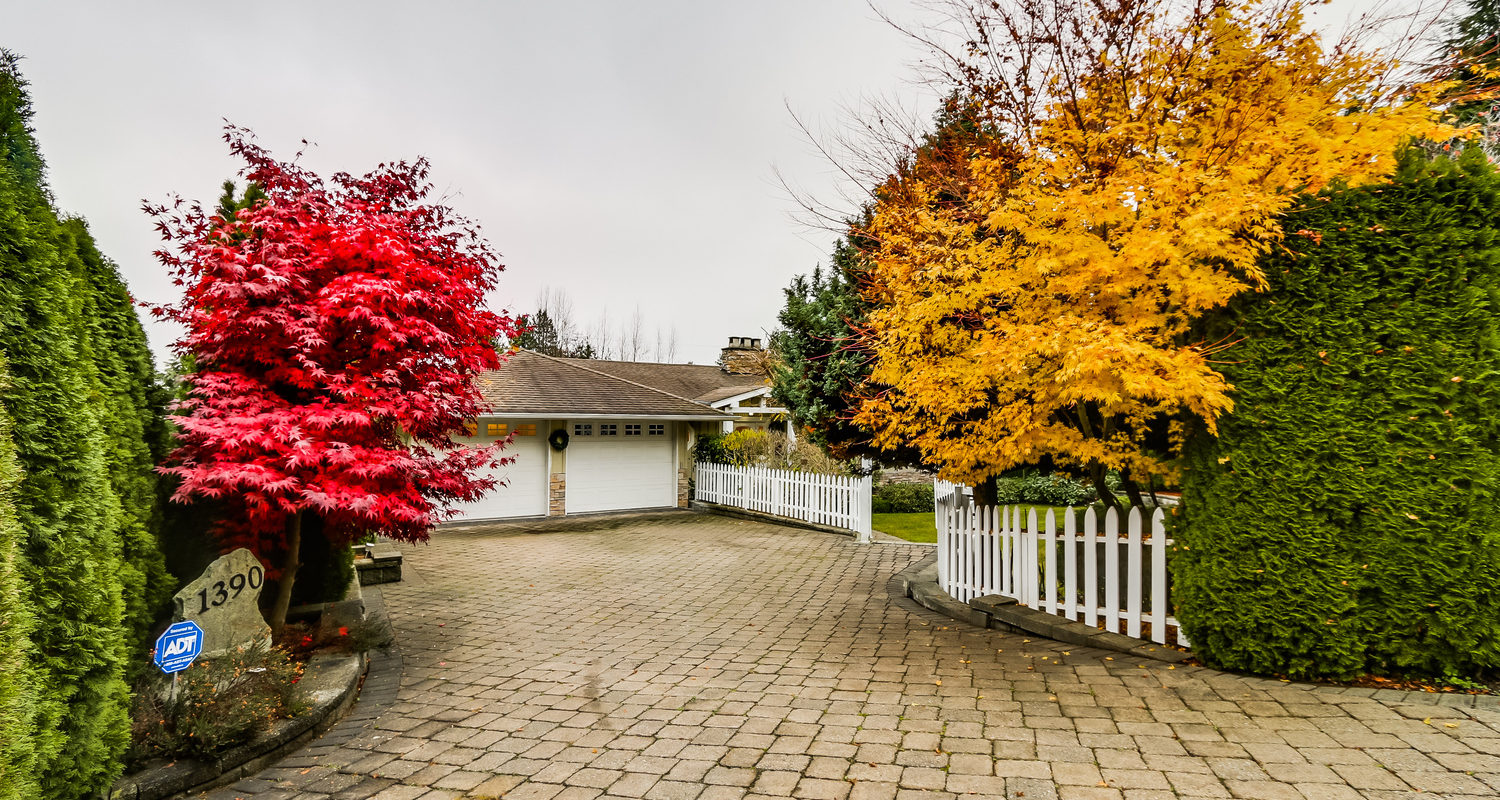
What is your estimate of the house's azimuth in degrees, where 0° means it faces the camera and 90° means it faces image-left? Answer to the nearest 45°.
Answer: approximately 0°

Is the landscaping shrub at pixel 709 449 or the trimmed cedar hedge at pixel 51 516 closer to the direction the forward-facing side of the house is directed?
the trimmed cedar hedge

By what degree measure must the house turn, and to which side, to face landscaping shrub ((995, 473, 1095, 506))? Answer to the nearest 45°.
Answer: approximately 90° to its left

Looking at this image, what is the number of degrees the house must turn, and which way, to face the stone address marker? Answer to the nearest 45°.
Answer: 0° — it already faces it
